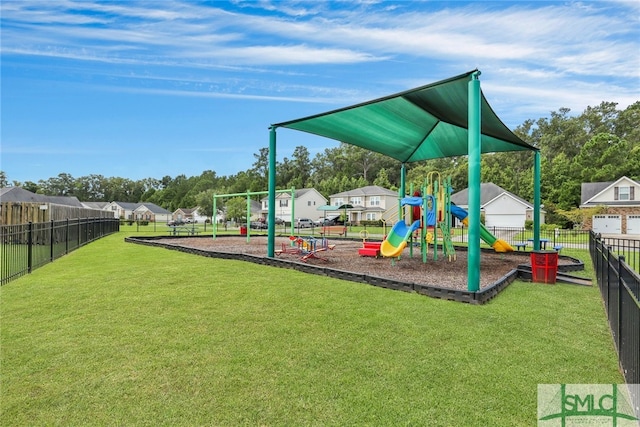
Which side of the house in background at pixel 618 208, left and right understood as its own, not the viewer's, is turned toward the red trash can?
front

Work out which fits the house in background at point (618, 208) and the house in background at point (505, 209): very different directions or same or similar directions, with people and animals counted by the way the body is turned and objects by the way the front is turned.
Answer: same or similar directions

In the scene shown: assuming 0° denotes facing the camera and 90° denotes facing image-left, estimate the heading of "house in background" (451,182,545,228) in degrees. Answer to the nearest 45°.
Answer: approximately 0°

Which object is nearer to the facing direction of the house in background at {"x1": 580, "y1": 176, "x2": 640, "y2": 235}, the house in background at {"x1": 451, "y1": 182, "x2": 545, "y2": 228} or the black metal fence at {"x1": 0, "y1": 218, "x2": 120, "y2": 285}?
the black metal fence

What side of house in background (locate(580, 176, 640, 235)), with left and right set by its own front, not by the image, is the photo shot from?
front

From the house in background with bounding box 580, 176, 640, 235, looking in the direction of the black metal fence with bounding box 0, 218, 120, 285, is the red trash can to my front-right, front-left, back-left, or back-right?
front-left

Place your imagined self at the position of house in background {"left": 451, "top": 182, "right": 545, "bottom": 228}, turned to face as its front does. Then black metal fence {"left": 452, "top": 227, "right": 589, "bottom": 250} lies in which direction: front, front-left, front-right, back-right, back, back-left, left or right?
front

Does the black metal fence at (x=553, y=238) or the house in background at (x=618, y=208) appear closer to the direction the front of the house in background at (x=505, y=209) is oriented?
the black metal fence

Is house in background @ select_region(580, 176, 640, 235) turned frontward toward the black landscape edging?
yes

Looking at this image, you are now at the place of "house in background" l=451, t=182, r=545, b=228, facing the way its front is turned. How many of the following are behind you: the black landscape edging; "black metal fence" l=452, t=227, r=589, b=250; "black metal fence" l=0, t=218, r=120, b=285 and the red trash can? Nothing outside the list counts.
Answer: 0

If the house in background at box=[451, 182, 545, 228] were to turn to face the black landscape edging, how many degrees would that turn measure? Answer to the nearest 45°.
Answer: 0° — it already faces it

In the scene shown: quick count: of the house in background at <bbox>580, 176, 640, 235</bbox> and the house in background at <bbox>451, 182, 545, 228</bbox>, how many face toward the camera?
2

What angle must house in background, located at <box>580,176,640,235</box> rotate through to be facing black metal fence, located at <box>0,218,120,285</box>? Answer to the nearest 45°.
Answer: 0° — it already faces it

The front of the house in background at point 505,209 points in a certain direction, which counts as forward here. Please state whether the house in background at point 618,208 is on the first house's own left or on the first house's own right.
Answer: on the first house's own left

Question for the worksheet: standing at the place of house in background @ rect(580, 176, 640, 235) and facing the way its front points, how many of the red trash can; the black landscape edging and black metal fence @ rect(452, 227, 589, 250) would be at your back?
0
